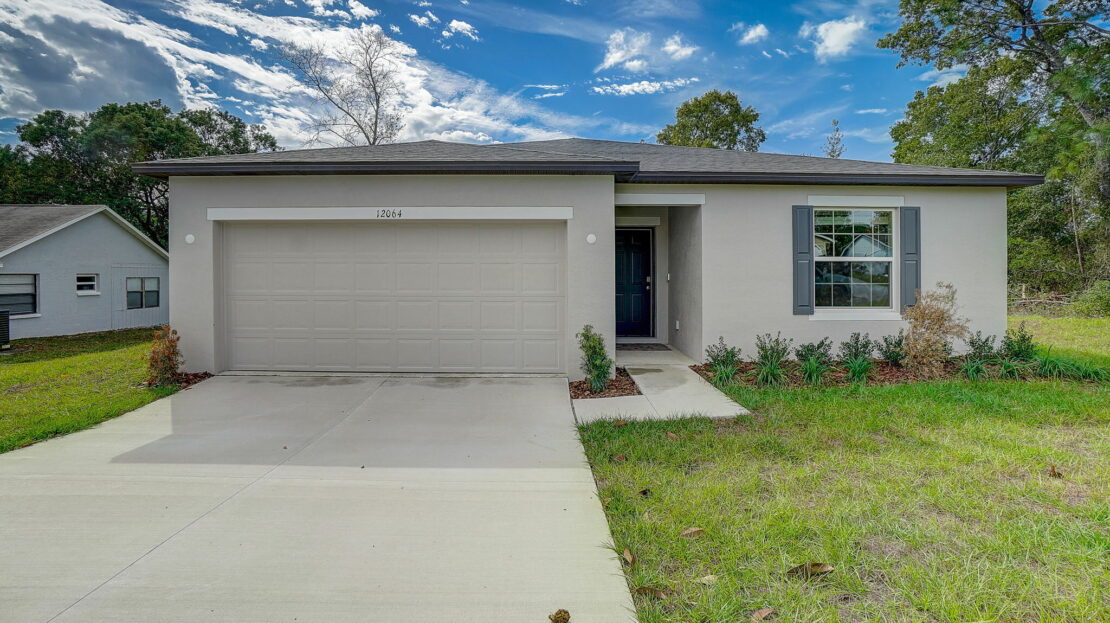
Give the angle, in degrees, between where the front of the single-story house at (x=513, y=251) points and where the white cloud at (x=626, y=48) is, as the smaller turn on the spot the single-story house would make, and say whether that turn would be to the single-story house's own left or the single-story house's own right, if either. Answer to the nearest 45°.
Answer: approximately 180°

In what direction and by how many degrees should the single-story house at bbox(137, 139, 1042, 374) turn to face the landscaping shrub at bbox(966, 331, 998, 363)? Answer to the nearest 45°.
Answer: approximately 90° to its left

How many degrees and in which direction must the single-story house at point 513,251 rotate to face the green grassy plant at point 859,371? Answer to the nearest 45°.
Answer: approximately 90° to its left

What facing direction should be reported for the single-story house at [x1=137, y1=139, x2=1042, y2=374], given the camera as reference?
facing the viewer

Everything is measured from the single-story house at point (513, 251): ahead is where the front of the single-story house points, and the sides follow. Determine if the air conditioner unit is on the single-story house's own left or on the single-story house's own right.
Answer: on the single-story house's own right

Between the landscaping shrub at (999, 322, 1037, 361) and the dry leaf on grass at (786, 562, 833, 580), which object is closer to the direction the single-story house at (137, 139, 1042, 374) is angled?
the dry leaf on grass

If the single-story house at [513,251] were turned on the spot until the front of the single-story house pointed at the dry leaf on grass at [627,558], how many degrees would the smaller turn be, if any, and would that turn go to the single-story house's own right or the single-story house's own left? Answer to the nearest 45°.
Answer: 0° — it already faces it

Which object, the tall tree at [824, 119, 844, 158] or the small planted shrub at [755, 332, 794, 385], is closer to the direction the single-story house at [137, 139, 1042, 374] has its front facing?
the small planted shrub

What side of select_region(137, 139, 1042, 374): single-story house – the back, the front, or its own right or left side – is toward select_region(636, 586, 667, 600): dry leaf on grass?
front

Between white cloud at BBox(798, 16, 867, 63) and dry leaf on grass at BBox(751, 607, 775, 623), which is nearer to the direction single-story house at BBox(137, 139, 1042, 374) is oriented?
the dry leaf on grass

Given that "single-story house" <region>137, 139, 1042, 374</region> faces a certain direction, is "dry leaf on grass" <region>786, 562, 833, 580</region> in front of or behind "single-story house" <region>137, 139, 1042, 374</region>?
in front

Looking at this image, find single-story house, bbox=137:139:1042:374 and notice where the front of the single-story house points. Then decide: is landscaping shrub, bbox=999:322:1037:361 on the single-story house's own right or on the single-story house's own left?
on the single-story house's own left

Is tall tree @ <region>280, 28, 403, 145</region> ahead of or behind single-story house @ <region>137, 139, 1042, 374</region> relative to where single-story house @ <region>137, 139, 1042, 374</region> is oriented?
behind
